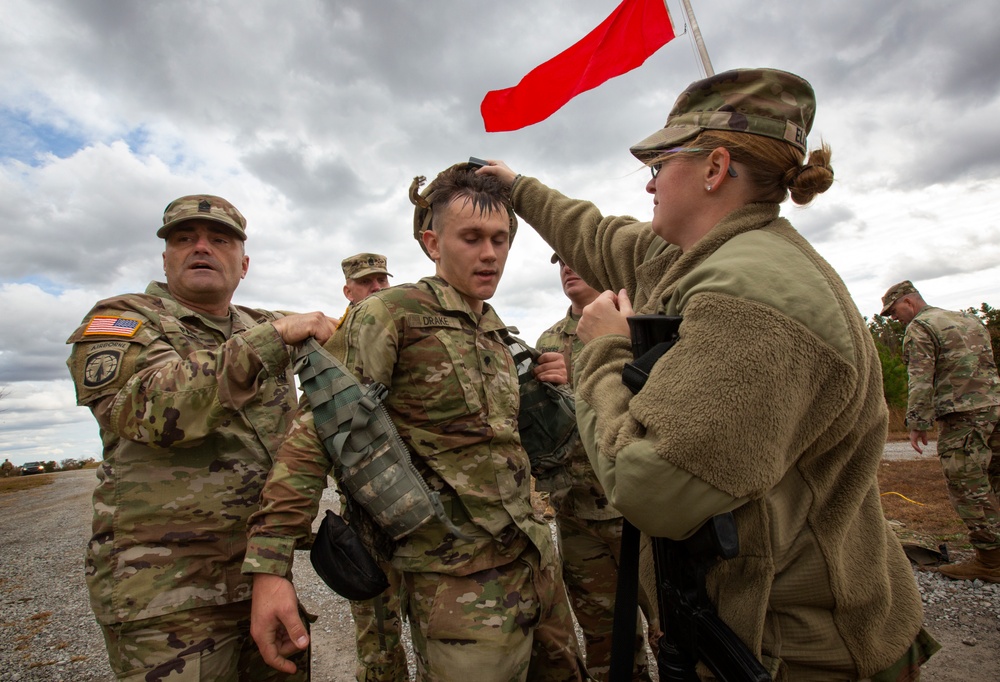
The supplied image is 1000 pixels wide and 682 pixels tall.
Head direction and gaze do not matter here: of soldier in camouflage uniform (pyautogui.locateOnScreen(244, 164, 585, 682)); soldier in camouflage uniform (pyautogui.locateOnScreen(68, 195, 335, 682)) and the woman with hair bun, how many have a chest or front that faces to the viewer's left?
1

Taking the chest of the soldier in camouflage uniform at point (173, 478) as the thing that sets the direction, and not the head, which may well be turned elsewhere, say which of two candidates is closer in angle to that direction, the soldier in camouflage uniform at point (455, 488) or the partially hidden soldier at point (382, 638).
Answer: the soldier in camouflage uniform

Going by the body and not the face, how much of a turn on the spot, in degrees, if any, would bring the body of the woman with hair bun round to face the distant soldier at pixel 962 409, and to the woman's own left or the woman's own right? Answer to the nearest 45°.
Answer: approximately 90° to the woman's own right

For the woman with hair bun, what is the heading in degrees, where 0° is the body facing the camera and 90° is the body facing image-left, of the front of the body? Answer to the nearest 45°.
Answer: approximately 90°

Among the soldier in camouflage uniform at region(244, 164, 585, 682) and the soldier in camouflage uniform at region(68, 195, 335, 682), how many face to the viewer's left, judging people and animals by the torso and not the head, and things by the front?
0

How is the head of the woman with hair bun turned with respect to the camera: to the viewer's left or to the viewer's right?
to the viewer's left

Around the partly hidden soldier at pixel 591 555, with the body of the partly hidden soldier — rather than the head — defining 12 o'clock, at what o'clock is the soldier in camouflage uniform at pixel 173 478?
The soldier in camouflage uniform is roughly at 12 o'clock from the partly hidden soldier.

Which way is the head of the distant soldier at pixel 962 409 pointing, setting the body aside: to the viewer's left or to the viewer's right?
to the viewer's left

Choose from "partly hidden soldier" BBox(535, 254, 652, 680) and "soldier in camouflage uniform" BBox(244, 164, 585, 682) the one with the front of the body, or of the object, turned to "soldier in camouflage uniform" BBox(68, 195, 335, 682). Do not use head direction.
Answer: the partly hidden soldier

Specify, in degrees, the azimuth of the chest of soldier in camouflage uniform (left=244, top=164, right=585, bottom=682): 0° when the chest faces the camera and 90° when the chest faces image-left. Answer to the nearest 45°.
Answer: approximately 315°

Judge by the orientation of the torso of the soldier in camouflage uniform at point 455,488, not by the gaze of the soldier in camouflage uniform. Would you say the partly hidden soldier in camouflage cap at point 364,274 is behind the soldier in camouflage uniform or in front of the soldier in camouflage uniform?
behind

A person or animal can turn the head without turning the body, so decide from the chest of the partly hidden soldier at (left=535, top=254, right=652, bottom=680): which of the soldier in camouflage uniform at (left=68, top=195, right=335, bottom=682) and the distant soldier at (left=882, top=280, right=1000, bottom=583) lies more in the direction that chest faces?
the soldier in camouflage uniform
